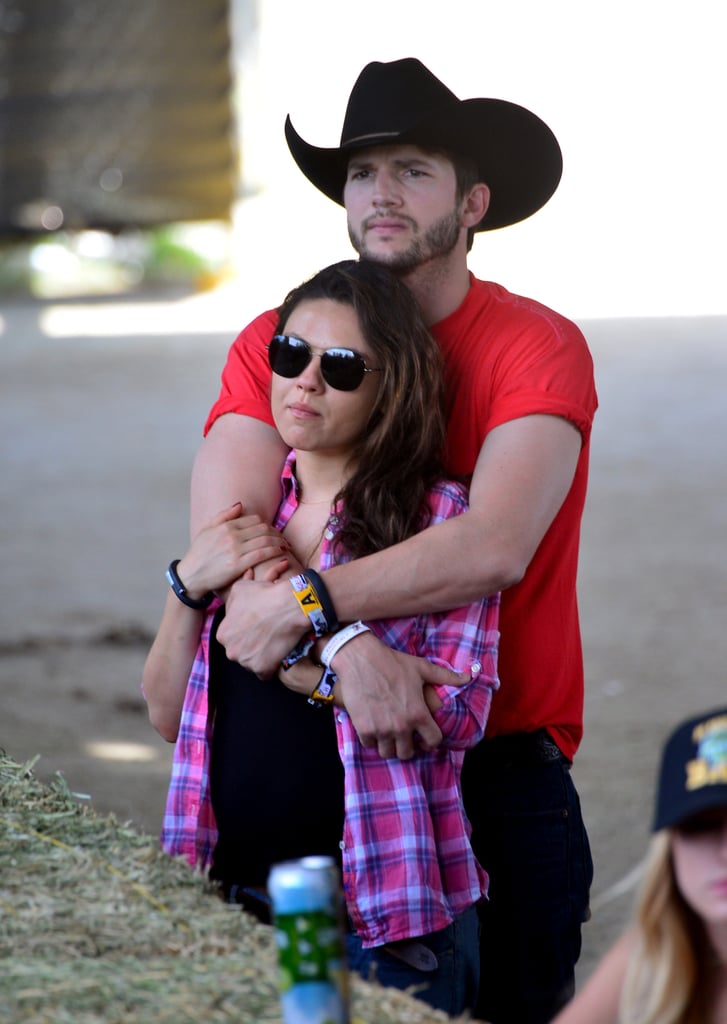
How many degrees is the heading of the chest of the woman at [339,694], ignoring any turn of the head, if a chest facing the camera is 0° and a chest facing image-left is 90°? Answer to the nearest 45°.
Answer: approximately 45°

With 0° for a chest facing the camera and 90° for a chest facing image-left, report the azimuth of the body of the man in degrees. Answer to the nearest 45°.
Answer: approximately 45°

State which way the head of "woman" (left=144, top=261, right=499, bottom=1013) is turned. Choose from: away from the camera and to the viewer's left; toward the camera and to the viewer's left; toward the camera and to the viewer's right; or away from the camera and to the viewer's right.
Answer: toward the camera and to the viewer's left

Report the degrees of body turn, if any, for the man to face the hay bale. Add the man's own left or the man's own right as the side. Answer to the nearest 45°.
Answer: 0° — they already face it

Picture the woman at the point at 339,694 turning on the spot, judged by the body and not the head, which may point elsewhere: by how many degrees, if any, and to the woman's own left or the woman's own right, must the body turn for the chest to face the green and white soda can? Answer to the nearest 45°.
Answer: approximately 45° to the woman's own left

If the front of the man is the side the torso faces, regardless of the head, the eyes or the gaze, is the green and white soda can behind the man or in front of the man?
in front

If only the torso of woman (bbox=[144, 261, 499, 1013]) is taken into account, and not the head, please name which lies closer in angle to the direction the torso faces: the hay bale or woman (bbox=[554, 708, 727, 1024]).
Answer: the hay bale

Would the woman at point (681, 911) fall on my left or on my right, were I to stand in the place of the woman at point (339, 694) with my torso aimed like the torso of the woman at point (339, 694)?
on my left

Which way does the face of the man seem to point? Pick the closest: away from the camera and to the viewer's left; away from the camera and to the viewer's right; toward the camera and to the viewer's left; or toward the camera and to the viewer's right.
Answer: toward the camera and to the viewer's left
